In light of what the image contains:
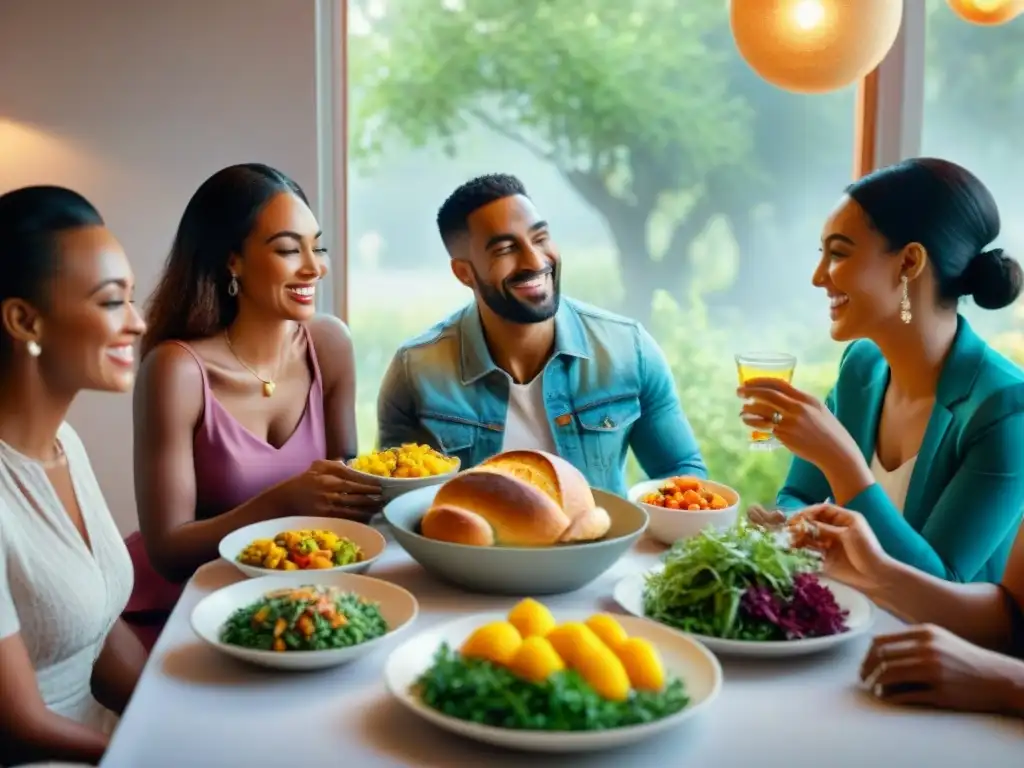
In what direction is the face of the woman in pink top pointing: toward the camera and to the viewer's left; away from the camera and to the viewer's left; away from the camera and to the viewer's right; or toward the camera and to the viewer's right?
toward the camera and to the viewer's right

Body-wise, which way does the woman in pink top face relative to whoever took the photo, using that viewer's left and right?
facing the viewer and to the right of the viewer

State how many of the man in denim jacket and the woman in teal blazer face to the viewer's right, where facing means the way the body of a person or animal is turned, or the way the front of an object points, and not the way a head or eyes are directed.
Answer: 0

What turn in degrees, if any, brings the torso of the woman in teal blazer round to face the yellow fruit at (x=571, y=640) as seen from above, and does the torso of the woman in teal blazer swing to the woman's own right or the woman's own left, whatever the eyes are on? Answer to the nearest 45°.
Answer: approximately 45° to the woman's own left

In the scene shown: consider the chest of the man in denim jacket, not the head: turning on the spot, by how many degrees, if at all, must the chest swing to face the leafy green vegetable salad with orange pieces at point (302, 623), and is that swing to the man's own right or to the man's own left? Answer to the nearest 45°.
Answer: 0° — they already face it

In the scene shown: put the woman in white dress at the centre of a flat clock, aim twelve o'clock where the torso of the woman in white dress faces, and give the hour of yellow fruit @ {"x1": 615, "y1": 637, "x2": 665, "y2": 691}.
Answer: The yellow fruit is roughly at 12 o'clock from the woman in white dress.

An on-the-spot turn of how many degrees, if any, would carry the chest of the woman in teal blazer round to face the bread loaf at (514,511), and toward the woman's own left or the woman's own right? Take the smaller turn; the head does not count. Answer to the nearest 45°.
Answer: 0° — they already face it

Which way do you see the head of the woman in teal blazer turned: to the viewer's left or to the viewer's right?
to the viewer's left

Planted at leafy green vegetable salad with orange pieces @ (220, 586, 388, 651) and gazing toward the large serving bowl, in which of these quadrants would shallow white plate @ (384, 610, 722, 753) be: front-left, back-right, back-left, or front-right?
front-right

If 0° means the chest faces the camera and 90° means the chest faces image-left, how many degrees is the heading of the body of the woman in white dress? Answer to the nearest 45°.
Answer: approximately 315°

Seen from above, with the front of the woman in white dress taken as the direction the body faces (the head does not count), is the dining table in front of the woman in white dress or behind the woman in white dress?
in front

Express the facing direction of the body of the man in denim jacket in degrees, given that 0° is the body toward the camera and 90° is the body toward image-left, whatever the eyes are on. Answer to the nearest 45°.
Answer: approximately 0°

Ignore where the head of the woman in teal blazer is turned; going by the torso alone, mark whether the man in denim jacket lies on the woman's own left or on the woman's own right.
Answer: on the woman's own right

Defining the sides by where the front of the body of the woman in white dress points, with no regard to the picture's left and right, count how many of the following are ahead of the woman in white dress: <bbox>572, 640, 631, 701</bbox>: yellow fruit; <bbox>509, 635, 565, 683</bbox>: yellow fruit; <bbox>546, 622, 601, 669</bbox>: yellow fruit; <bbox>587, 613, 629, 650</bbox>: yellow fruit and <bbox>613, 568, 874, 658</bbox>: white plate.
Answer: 5

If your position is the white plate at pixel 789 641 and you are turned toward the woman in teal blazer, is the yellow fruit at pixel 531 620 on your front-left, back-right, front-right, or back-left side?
back-left

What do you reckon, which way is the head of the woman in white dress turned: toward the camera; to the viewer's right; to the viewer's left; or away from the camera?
to the viewer's right

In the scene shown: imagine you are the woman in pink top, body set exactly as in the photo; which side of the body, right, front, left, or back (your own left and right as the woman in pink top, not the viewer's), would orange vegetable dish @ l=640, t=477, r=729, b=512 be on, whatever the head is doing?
front

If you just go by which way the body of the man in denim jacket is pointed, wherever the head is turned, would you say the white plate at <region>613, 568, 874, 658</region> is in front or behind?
in front

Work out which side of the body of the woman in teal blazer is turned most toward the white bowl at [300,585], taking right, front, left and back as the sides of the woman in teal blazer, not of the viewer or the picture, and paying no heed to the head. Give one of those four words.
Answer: front

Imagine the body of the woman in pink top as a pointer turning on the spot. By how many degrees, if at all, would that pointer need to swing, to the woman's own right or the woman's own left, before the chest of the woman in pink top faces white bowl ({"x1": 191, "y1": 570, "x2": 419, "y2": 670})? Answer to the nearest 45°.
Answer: approximately 45° to the woman's own right
